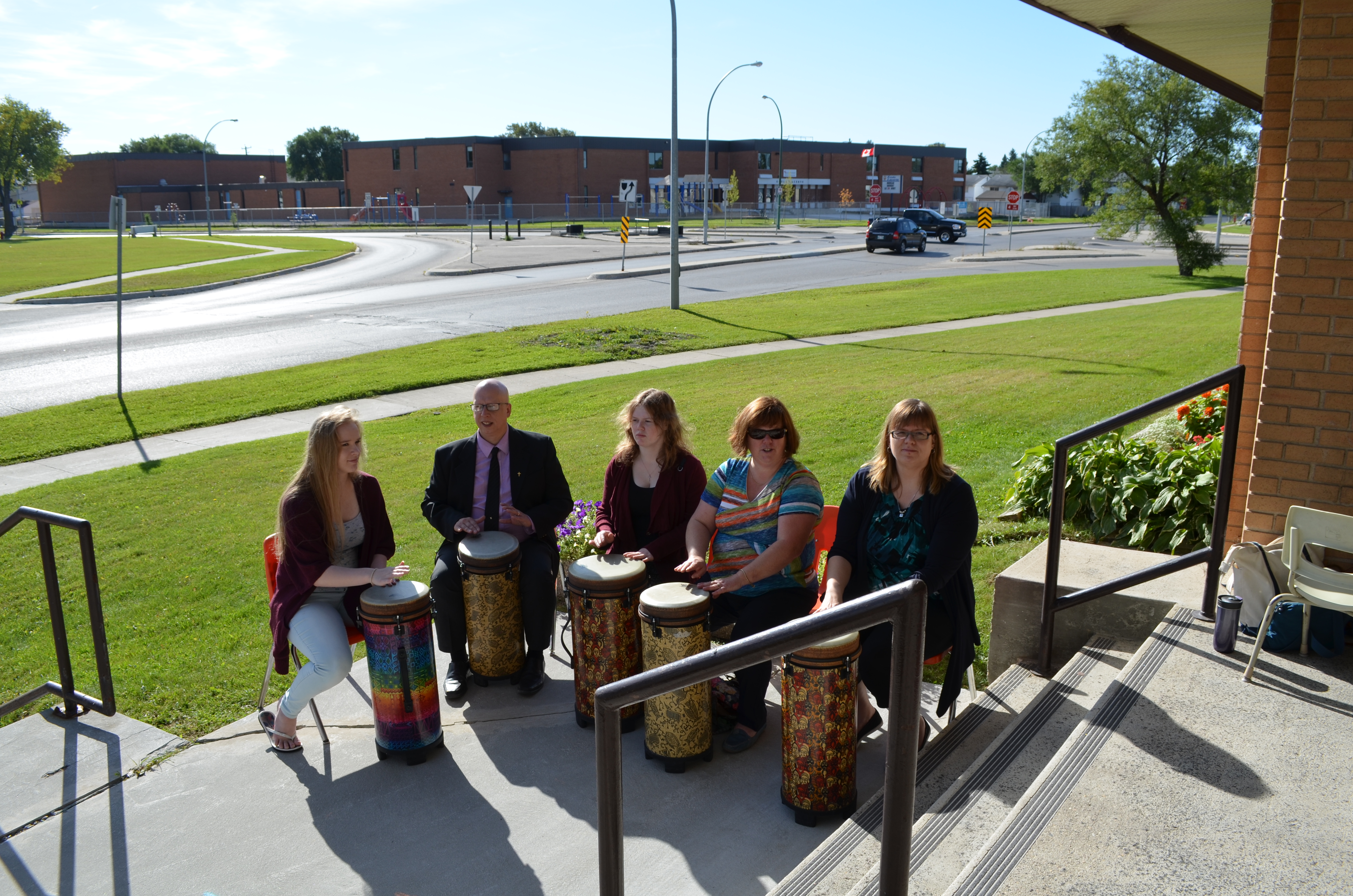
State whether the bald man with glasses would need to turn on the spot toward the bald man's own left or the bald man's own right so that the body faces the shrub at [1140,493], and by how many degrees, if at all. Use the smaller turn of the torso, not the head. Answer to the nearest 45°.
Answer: approximately 90° to the bald man's own left

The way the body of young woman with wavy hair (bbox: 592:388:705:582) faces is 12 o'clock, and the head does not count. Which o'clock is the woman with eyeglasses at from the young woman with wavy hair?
The woman with eyeglasses is roughly at 9 o'clock from the young woman with wavy hair.

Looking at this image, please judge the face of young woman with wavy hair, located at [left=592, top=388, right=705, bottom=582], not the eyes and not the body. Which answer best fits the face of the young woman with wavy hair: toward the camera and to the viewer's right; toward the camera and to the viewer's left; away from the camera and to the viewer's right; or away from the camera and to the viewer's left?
toward the camera and to the viewer's left

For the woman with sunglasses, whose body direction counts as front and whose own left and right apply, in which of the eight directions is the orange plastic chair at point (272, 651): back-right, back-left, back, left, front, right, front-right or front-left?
front-right

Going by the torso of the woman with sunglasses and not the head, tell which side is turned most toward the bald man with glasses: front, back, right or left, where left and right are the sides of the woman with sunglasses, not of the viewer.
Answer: right

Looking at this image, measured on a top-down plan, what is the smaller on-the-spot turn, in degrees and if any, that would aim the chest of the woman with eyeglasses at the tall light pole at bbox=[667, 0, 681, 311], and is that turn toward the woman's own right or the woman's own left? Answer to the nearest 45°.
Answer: approximately 180°

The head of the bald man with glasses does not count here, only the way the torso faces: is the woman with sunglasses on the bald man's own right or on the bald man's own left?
on the bald man's own left

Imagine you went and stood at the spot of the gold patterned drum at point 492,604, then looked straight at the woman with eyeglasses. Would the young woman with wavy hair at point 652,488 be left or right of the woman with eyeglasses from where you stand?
left

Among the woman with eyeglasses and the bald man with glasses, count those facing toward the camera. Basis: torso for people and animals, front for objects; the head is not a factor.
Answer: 2

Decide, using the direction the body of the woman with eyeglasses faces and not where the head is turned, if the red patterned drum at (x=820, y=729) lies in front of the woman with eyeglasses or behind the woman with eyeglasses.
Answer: in front

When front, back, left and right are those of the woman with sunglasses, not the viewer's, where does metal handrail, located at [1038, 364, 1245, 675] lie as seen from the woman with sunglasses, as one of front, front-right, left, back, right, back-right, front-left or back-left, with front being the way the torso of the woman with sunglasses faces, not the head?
back-left
